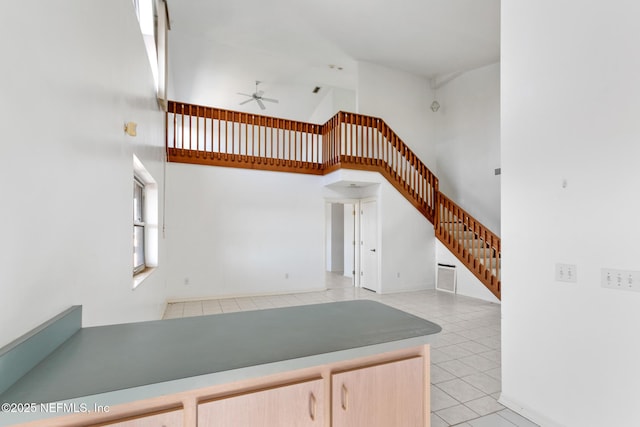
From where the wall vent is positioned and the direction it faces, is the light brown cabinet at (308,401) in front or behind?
in front

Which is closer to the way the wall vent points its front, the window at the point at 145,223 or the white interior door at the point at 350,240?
the window

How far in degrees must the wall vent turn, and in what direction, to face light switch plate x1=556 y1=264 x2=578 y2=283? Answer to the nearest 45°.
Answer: approximately 45° to its left

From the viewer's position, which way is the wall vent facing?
facing the viewer and to the left of the viewer

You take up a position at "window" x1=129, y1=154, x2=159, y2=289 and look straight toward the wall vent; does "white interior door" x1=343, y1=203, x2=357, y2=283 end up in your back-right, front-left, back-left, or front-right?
front-left

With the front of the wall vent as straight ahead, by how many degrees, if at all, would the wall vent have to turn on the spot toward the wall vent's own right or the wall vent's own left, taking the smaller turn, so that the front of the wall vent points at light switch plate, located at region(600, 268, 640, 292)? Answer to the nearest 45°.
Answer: approximately 45° to the wall vent's own left

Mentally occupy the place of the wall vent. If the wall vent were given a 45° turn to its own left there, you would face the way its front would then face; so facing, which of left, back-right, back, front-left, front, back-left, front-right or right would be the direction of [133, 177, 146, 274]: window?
front-right

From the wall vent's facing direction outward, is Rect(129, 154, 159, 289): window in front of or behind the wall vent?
in front

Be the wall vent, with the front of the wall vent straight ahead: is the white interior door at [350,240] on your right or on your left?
on your right
